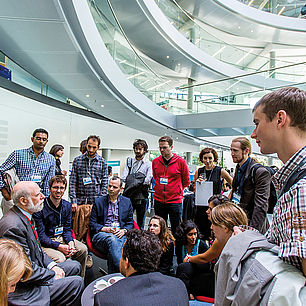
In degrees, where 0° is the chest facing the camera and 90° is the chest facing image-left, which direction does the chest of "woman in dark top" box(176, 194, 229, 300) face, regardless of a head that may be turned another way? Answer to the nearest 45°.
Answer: approximately 90°

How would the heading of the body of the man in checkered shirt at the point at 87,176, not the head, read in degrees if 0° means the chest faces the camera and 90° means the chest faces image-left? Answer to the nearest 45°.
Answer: approximately 0°

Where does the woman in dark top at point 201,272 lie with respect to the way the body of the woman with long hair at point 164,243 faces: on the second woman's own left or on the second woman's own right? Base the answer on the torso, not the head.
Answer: on the second woman's own left

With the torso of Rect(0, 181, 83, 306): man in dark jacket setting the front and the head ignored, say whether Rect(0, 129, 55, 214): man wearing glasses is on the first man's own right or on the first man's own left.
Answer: on the first man's own left

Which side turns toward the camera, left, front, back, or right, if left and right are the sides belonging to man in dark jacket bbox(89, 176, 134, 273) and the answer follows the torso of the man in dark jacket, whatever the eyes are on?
front

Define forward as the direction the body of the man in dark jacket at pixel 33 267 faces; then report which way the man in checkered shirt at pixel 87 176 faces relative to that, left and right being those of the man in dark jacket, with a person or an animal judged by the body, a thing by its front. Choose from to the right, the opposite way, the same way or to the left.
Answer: to the right

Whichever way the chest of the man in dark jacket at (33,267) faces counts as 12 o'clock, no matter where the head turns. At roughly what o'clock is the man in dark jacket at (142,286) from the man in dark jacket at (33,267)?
the man in dark jacket at (142,286) is roughly at 2 o'clock from the man in dark jacket at (33,267).

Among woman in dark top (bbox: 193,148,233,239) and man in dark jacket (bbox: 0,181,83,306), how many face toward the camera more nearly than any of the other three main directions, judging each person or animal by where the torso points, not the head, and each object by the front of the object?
1

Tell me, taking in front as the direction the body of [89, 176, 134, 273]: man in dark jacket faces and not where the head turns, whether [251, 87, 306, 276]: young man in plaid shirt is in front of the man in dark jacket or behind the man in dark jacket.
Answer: in front

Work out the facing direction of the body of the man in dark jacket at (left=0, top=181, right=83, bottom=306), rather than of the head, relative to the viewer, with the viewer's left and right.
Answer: facing to the right of the viewer

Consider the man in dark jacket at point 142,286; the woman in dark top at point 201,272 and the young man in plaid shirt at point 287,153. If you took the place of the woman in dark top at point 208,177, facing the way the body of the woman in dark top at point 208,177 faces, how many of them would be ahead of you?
3

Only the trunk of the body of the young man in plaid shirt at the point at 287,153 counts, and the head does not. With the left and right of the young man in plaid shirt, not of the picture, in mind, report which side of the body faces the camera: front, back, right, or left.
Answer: left

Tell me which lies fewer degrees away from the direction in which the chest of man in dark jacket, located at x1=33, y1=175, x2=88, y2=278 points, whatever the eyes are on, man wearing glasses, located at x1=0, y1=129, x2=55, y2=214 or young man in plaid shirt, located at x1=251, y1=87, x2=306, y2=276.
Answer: the young man in plaid shirt
